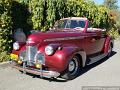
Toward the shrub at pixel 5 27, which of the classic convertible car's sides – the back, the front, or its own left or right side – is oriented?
right

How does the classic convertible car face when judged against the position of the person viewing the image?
facing the viewer and to the left of the viewer
